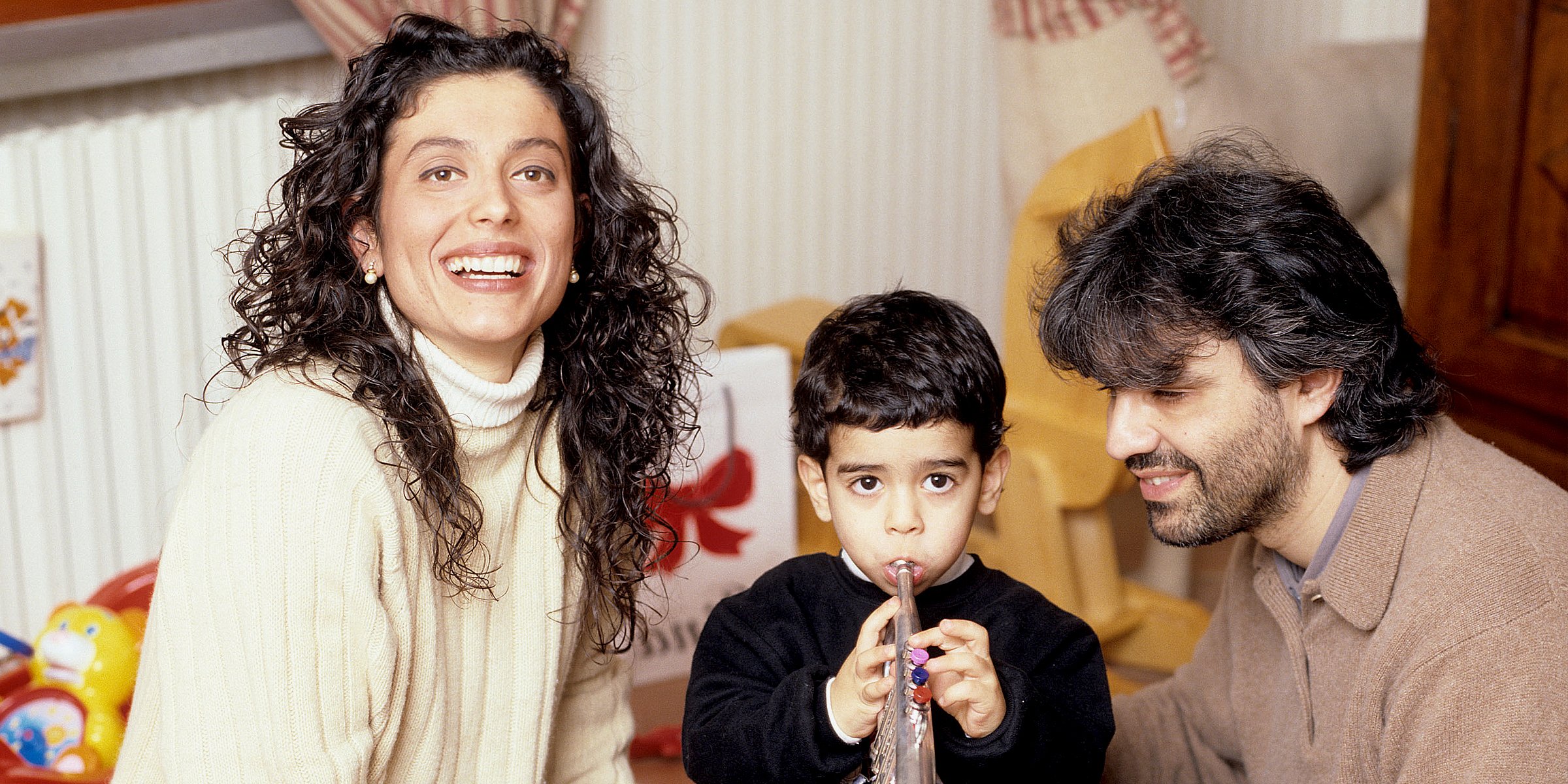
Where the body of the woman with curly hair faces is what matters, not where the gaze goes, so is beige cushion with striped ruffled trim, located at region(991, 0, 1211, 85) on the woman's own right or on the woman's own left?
on the woman's own left

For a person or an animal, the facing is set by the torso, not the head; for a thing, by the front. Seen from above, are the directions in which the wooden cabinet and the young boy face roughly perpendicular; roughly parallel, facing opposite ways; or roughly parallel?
roughly perpendicular

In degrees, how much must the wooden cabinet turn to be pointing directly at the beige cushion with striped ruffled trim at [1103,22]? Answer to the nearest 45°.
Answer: approximately 45° to its right

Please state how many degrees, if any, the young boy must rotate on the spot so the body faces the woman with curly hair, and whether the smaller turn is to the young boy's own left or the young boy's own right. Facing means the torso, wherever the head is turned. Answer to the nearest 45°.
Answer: approximately 90° to the young boy's own right

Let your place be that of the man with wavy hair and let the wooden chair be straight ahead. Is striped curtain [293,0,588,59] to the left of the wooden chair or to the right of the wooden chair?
left
